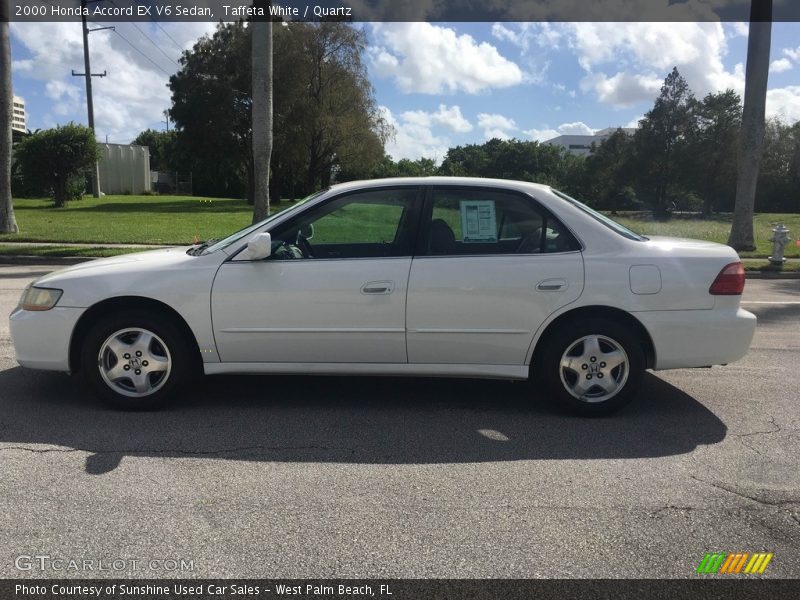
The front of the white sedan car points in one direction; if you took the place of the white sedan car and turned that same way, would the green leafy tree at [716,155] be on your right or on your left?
on your right

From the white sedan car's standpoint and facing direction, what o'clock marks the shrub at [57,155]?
The shrub is roughly at 2 o'clock from the white sedan car.

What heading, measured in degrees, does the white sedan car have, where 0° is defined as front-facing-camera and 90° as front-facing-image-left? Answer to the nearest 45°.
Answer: approximately 90°

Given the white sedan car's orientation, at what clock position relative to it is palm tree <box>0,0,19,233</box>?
The palm tree is roughly at 2 o'clock from the white sedan car.

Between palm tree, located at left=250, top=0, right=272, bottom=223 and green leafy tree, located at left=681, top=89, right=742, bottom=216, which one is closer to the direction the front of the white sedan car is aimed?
the palm tree

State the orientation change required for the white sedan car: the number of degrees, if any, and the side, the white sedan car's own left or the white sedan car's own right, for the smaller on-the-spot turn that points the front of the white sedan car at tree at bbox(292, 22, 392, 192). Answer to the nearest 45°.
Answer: approximately 90° to the white sedan car's own right

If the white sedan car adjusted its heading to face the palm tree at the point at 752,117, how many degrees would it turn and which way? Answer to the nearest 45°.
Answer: approximately 135° to its right

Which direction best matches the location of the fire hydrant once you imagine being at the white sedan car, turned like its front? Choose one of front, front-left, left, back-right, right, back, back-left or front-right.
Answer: back-right

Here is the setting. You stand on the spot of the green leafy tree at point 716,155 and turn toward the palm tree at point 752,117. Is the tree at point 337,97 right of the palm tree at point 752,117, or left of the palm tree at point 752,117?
right

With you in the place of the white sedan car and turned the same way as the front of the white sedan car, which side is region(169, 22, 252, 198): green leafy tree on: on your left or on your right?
on your right

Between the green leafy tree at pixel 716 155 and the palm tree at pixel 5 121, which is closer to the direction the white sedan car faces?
the palm tree
